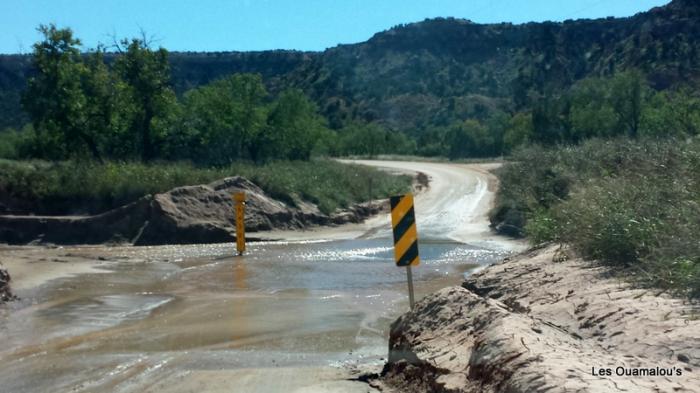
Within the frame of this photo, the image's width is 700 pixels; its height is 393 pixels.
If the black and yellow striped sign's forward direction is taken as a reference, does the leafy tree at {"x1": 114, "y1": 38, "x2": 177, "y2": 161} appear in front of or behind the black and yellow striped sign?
behind

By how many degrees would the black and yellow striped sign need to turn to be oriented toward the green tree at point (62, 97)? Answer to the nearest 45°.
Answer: approximately 135° to its right

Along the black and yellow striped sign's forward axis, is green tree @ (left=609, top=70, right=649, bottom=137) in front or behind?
behind

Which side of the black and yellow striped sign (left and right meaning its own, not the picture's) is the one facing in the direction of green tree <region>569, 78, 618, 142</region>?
back

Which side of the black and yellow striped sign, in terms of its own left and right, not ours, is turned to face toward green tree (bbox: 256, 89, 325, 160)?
back

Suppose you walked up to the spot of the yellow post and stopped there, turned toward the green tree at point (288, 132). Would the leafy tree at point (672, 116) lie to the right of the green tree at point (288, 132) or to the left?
right

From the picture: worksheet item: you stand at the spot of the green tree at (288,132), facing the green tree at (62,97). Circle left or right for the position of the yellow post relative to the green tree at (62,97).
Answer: left

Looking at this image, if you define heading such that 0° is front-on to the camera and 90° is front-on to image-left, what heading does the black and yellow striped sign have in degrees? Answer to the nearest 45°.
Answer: approximately 0°

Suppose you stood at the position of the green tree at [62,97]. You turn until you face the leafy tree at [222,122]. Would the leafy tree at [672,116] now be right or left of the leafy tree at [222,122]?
right

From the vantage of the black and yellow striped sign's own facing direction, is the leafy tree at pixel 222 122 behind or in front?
behind
